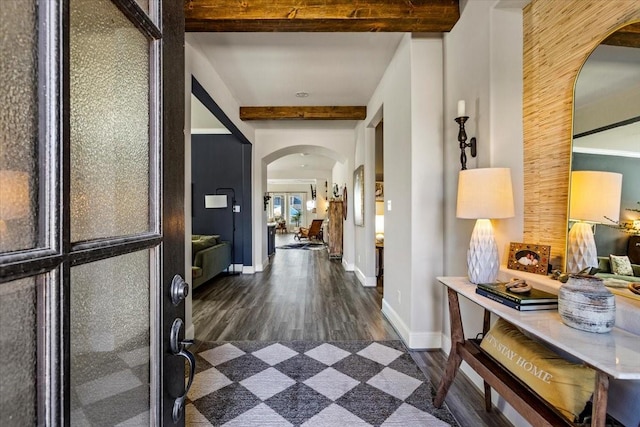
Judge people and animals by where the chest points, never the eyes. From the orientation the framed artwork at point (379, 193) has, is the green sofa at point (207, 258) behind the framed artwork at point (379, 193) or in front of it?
in front

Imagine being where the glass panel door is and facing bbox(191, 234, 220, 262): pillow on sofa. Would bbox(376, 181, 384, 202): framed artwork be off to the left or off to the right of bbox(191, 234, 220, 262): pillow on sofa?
right

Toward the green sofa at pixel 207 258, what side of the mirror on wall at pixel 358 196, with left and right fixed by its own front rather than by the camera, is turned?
front

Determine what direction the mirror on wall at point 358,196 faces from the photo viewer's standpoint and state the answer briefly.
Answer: facing to the left of the viewer

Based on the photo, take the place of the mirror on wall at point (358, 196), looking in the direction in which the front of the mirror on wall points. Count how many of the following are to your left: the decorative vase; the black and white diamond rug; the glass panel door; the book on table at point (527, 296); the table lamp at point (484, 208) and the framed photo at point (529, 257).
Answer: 6

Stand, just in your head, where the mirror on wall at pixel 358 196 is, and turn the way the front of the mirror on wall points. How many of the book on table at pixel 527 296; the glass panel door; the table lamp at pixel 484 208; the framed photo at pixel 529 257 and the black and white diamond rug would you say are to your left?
5

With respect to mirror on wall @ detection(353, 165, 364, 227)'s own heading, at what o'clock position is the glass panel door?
The glass panel door is roughly at 9 o'clock from the mirror on wall.

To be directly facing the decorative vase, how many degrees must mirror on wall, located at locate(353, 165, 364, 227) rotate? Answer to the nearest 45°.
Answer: approximately 90° to its left
